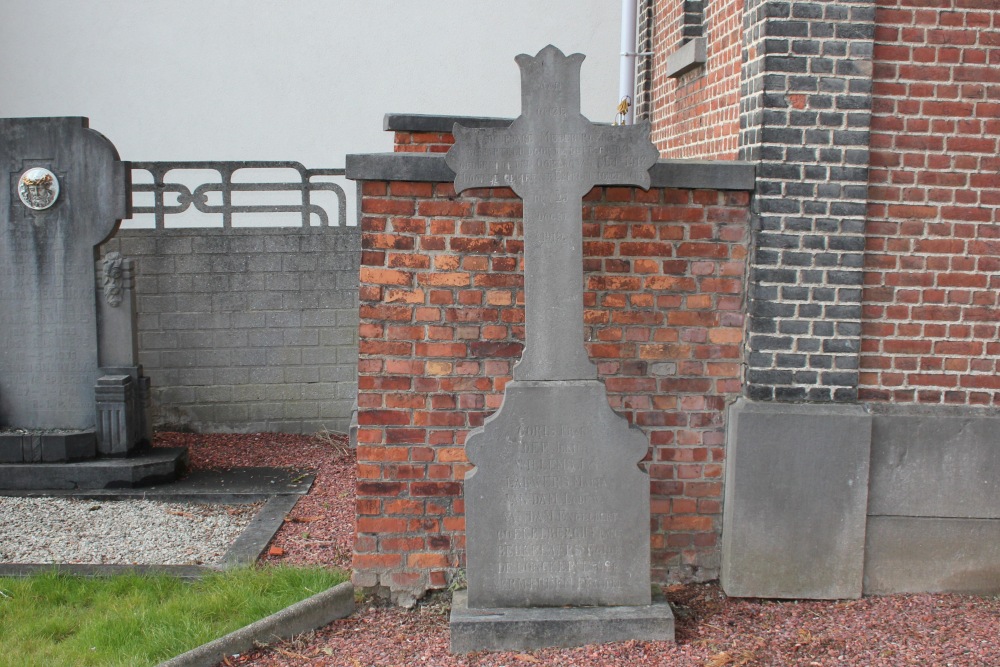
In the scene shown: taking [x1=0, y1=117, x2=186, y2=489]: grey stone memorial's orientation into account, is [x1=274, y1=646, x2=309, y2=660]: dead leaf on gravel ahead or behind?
ahead

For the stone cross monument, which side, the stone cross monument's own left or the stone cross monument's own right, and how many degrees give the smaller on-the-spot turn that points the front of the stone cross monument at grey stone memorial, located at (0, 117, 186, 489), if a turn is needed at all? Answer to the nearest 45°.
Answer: approximately 135° to the stone cross monument's own right

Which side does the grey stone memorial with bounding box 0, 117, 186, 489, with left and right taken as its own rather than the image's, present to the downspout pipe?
left

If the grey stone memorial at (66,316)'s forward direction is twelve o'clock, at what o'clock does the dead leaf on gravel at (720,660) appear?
The dead leaf on gravel is roughly at 11 o'clock from the grey stone memorial.

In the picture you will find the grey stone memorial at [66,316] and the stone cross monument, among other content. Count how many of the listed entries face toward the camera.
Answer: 2

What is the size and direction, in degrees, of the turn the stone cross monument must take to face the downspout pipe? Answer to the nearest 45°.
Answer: approximately 180°

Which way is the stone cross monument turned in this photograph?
toward the camera

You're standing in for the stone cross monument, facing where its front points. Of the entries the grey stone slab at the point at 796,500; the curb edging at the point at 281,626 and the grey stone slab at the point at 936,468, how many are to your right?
1

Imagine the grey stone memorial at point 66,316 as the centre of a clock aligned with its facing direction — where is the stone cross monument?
The stone cross monument is roughly at 11 o'clock from the grey stone memorial.

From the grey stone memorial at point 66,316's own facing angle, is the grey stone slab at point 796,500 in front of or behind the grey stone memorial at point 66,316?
in front

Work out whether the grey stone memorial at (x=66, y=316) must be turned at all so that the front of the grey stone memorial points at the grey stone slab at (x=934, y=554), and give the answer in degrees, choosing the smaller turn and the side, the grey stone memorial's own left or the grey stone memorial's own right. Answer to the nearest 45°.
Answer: approximately 45° to the grey stone memorial's own left

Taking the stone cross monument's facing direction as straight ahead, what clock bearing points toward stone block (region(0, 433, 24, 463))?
The stone block is roughly at 4 o'clock from the stone cross monument.

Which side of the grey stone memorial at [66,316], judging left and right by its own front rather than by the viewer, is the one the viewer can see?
front

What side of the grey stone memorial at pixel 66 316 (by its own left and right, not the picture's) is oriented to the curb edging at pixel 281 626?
front
